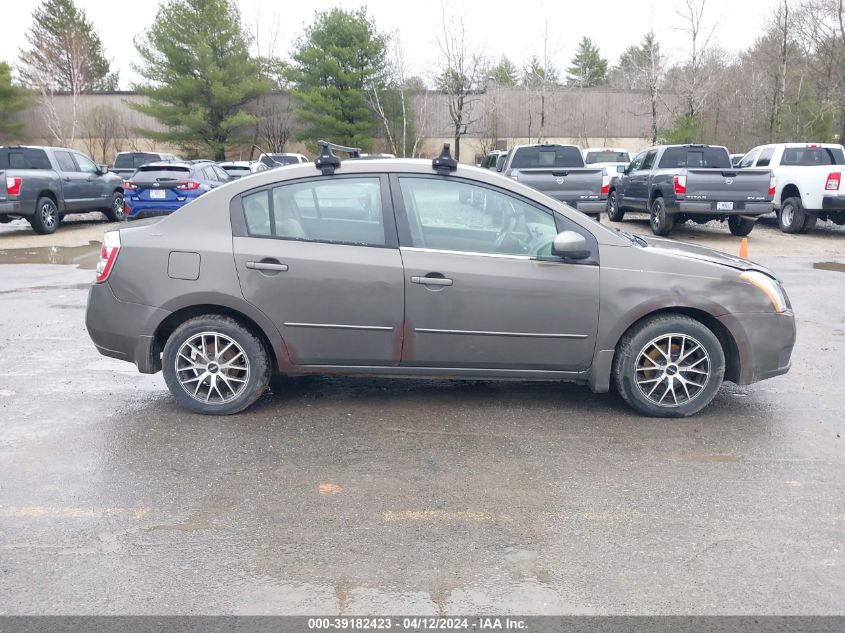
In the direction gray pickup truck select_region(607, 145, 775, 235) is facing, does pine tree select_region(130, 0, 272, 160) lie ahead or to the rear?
ahead

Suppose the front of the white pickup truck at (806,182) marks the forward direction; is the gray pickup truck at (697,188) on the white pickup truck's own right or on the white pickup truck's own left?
on the white pickup truck's own left

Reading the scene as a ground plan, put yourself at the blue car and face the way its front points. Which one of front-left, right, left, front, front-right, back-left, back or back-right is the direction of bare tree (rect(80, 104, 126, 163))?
front-left

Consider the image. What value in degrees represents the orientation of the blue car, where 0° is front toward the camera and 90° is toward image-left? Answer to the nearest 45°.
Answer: approximately 225°

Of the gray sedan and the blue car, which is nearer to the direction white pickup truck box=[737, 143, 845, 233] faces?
the blue car

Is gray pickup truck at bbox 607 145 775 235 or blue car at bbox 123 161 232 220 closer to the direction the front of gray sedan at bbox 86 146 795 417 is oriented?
the gray pickup truck

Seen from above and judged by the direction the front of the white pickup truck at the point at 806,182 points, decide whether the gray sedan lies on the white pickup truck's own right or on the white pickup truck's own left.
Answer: on the white pickup truck's own left

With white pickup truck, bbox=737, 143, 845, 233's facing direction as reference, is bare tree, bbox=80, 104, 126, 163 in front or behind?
in front

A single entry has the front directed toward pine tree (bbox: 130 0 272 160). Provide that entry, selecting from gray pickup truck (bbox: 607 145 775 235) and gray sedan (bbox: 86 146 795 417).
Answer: the gray pickup truck

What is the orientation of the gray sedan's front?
to the viewer's right

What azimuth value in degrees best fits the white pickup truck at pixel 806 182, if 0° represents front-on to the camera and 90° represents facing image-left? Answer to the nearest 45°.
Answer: approximately 135°

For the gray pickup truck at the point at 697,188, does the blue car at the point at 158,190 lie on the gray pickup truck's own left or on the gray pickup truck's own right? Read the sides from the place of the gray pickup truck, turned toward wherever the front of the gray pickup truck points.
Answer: on the gray pickup truck's own left

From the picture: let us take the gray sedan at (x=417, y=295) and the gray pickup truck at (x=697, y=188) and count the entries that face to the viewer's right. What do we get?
1

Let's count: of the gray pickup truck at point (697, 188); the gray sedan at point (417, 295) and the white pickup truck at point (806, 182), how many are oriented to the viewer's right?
1
